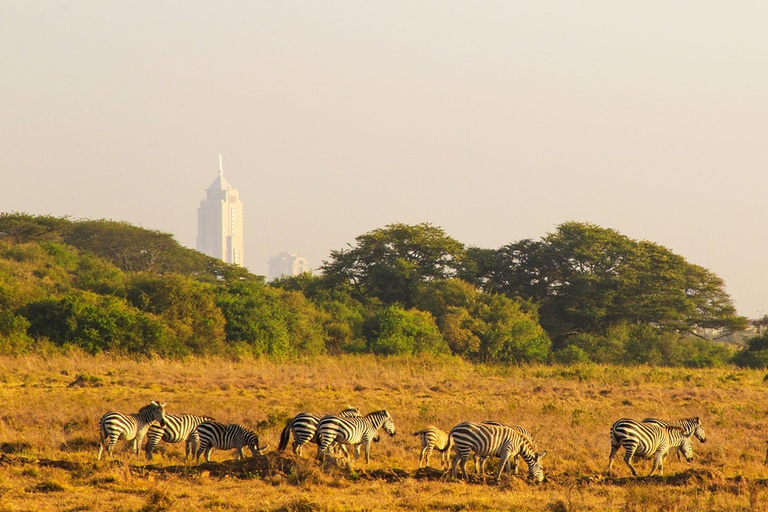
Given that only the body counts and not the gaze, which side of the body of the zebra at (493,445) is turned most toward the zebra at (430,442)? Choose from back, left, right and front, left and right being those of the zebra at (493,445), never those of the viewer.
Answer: back

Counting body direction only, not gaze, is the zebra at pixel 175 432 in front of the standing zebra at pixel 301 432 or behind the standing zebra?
behind

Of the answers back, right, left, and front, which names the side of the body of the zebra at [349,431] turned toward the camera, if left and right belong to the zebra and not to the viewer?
right

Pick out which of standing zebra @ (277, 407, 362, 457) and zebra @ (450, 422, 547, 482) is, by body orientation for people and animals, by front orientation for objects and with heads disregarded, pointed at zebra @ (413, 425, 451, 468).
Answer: the standing zebra

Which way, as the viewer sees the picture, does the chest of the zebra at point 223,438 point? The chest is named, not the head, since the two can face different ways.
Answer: to the viewer's right

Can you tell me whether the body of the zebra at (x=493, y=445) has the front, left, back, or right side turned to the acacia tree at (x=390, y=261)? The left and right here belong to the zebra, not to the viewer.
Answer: left

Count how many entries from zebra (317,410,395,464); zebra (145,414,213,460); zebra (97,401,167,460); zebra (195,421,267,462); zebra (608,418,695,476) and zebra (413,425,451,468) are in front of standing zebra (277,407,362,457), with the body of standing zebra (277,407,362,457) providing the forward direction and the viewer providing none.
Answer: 3

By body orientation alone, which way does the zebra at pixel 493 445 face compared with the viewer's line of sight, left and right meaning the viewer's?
facing to the right of the viewer

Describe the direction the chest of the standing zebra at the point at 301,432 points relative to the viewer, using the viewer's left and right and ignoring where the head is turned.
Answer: facing to the right of the viewer

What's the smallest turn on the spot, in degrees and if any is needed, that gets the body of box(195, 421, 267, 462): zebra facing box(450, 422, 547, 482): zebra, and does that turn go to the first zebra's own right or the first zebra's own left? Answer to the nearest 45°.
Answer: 0° — it already faces it
